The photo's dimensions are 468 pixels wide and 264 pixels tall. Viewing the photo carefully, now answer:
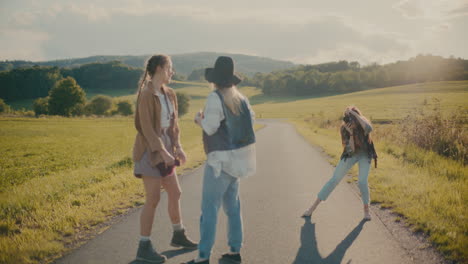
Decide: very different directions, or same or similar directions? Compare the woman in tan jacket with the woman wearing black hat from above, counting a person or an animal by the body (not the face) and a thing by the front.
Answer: very different directions

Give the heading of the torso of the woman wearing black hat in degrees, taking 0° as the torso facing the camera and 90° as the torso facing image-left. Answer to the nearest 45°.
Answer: approximately 135°

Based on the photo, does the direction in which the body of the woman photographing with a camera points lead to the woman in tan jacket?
yes

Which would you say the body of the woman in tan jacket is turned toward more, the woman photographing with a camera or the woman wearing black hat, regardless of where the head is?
the woman wearing black hat

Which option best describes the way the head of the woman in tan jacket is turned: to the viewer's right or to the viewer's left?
to the viewer's right
